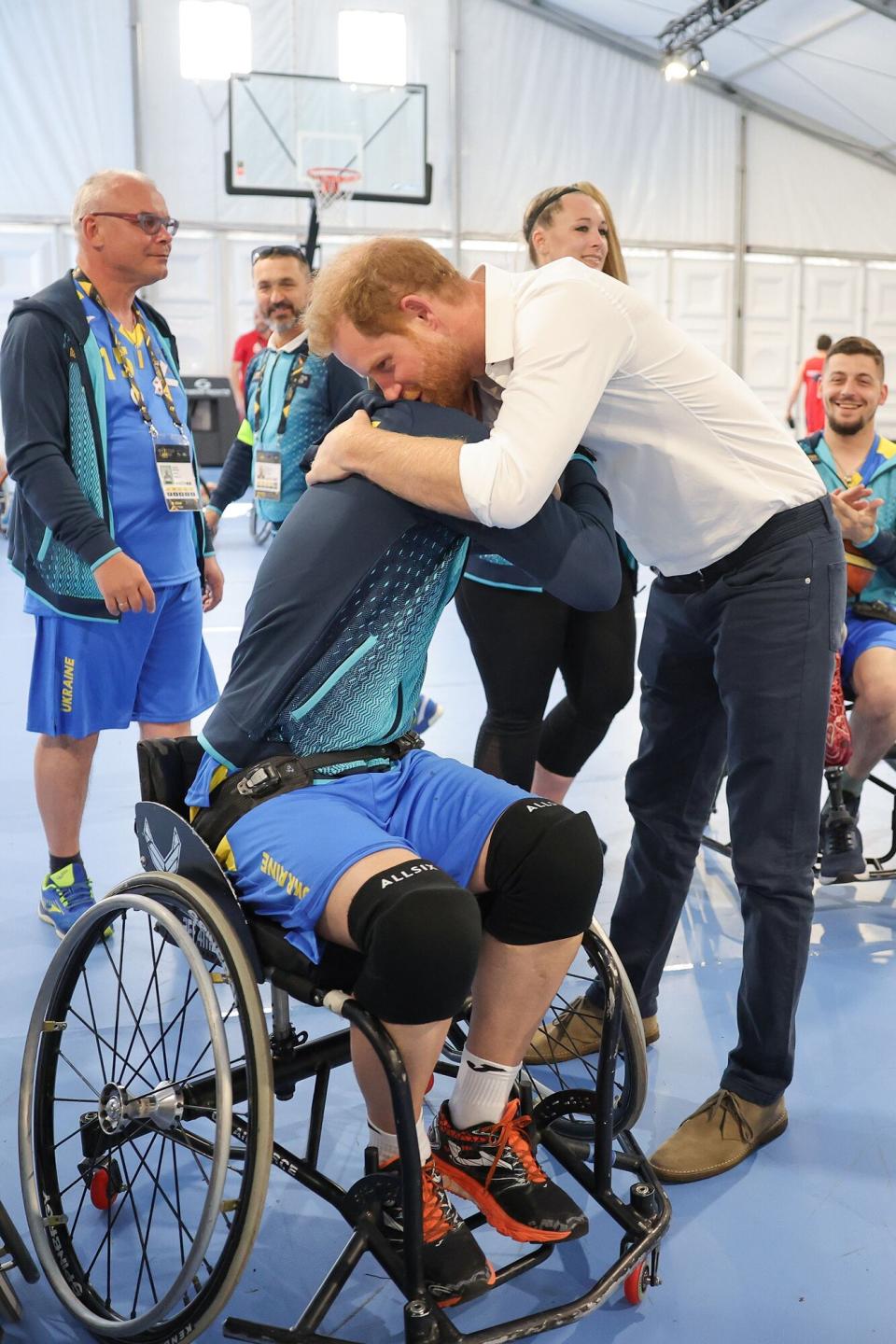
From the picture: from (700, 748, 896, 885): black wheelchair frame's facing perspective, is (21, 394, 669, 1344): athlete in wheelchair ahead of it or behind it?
ahead

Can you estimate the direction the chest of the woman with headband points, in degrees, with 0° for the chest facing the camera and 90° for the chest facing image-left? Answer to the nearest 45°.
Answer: approximately 315°

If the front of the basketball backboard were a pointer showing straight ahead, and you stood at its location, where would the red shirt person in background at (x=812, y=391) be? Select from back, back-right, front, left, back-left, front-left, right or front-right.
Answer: left

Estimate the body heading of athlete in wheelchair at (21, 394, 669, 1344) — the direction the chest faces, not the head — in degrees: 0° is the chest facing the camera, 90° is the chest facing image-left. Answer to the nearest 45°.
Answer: approximately 315°

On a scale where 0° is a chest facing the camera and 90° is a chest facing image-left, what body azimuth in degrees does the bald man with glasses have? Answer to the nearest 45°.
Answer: approximately 315°

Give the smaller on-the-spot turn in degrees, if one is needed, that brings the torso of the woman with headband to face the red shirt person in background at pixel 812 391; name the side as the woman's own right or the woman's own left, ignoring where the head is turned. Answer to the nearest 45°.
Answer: approximately 135° to the woman's own left

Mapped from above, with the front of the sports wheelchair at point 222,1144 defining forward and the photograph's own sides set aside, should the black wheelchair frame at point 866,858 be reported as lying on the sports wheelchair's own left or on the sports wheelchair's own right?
on the sports wheelchair's own left

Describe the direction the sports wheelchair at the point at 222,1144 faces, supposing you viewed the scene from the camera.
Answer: facing the viewer and to the right of the viewer

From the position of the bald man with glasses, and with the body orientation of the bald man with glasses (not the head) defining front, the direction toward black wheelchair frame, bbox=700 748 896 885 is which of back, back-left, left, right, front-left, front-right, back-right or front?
front-left

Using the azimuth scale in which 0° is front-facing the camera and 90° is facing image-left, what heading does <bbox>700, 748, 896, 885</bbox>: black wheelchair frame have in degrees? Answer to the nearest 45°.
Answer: approximately 45°

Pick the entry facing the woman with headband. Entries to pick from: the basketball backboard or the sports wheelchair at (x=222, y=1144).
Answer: the basketball backboard

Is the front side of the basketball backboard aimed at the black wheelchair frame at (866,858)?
yes
